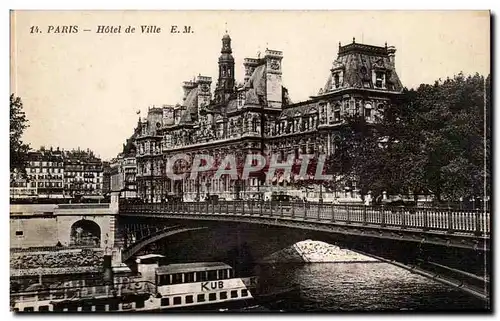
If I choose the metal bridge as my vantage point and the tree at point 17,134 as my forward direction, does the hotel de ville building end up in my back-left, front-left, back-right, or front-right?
front-right

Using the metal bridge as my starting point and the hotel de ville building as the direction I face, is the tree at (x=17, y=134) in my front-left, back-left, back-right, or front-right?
front-left

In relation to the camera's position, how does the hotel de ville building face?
facing the viewer and to the left of the viewer

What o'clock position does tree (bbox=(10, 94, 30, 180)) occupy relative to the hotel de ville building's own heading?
The tree is roughly at 1 o'clock from the hotel de ville building.
